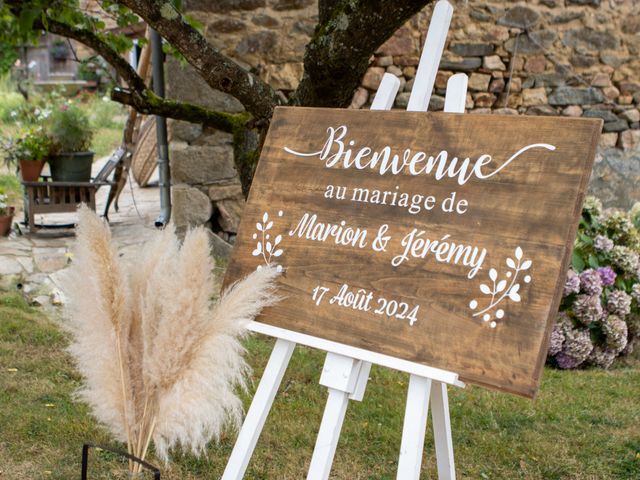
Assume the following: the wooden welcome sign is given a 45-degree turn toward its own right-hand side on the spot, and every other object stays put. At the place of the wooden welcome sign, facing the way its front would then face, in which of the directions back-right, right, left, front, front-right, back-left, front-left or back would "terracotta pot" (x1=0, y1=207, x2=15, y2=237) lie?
front-right

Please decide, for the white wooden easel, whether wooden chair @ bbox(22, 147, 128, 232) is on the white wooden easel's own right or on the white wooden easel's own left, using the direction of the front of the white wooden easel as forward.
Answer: on the white wooden easel's own right

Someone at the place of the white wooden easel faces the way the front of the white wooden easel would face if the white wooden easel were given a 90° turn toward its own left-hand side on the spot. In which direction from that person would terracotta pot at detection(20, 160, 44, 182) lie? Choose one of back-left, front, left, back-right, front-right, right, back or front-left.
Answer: back

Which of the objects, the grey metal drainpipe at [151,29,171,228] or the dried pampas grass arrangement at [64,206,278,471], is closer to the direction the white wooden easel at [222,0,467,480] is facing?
the dried pampas grass arrangement

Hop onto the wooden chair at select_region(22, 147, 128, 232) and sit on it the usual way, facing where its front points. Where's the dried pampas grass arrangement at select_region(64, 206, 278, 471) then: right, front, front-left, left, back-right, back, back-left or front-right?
left

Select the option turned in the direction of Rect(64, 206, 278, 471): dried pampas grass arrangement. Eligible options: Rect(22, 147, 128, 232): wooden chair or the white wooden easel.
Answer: the white wooden easel

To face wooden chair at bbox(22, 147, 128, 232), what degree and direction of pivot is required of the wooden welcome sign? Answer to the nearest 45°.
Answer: approximately 90° to its right

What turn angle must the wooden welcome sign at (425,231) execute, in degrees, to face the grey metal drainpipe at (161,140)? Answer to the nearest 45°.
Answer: approximately 90° to its right

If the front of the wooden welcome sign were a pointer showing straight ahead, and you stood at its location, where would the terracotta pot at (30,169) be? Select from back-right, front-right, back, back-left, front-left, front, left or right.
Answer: right

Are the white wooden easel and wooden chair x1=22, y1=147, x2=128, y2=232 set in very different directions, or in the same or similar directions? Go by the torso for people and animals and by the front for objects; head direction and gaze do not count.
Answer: same or similar directions

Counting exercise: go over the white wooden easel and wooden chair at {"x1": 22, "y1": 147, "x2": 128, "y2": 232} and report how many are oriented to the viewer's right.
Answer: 0

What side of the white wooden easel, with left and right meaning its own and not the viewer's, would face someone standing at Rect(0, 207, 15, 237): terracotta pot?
right

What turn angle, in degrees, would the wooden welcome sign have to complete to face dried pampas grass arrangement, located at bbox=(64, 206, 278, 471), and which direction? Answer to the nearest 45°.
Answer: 0° — it already faces it

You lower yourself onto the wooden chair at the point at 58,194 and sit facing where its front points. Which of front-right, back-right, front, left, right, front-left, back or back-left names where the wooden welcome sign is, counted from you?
left

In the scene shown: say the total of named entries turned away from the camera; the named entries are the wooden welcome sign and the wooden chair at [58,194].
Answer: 0
